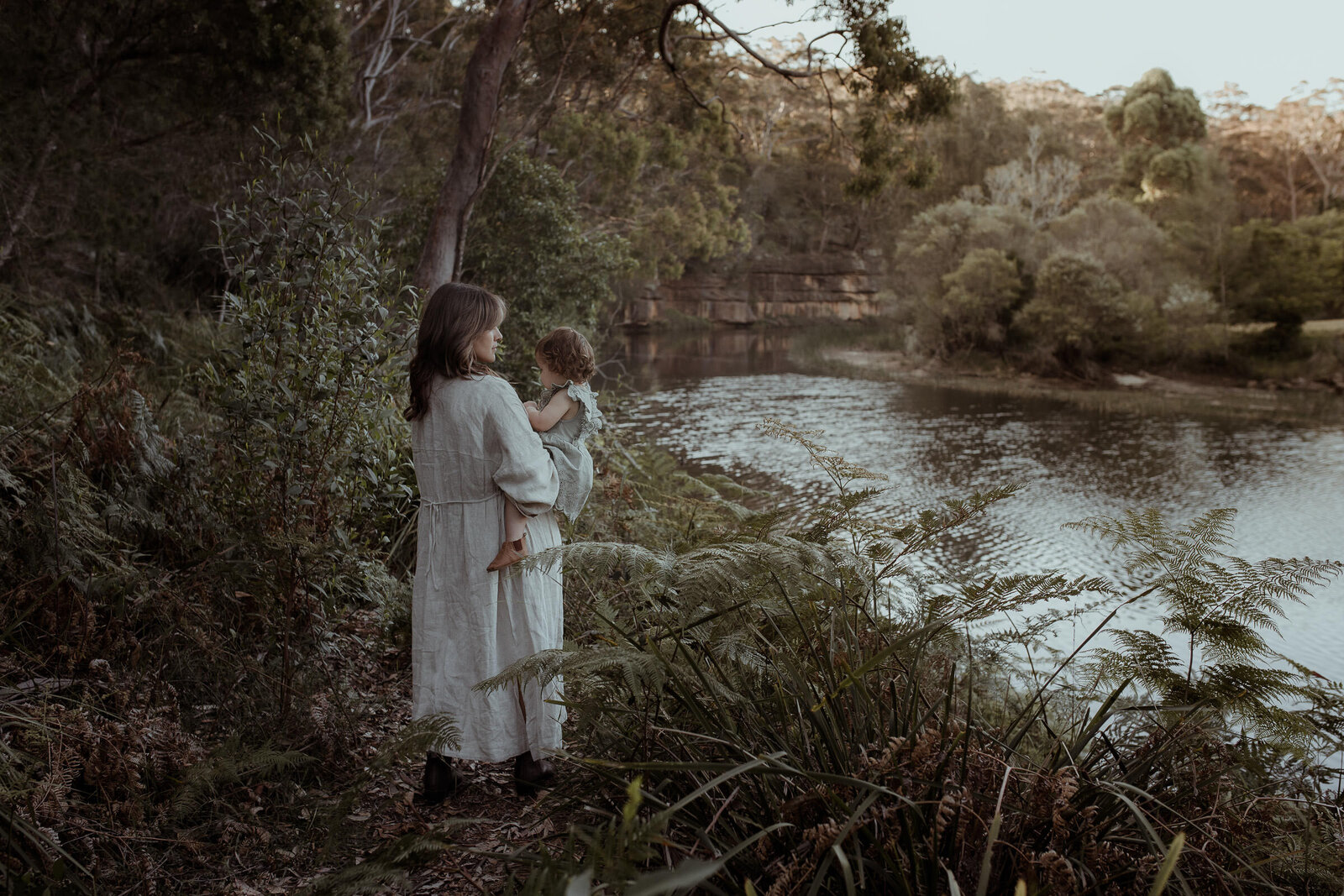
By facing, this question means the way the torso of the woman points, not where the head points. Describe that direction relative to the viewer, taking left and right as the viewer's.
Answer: facing away from the viewer and to the right of the viewer

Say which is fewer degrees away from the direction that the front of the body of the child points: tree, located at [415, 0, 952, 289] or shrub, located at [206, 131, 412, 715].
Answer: the shrub

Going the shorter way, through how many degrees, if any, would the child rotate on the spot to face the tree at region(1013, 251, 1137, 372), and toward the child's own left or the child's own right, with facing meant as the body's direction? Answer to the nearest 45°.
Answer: approximately 135° to the child's own right

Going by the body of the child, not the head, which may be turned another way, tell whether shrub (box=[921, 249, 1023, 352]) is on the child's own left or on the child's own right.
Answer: on the child's own right

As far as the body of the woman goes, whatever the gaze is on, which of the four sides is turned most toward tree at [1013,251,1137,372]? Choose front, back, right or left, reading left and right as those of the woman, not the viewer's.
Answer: front

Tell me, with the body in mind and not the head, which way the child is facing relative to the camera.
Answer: to the viewer's left

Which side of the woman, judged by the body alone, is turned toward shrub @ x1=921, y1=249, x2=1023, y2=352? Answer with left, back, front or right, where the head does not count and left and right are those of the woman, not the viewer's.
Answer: front

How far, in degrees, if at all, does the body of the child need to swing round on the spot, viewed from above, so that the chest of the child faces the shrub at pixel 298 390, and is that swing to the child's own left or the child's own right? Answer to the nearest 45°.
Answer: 0° — they already face it

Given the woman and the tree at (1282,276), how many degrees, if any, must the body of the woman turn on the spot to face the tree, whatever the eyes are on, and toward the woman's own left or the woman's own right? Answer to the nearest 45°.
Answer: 0° — they already face it

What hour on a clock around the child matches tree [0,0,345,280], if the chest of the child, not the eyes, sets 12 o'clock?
The tree is roughly at 2 o'clock from the child.

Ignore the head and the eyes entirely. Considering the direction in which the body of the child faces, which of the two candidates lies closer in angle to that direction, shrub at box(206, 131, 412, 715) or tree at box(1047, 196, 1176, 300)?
the shrub
